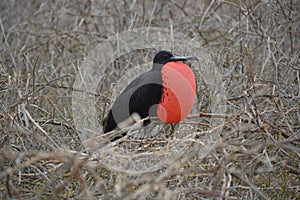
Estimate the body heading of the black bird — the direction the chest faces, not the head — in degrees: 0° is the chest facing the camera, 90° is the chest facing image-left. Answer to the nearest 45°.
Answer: approximately 270°
